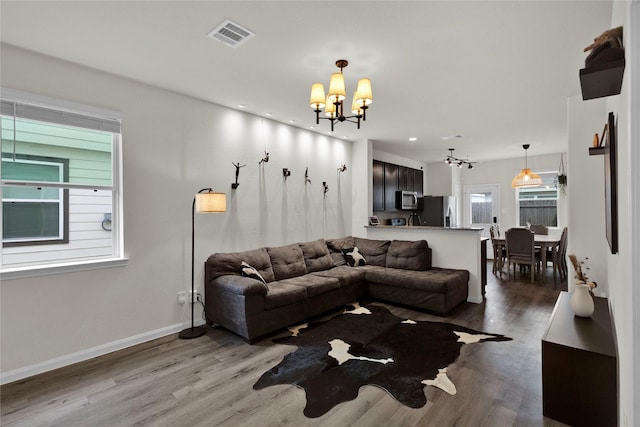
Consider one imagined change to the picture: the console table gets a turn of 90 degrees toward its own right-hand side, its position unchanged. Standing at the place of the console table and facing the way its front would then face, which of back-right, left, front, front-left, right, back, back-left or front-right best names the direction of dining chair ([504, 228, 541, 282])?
front

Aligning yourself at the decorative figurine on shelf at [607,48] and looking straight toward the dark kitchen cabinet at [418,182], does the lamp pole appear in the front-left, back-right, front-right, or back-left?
front-left

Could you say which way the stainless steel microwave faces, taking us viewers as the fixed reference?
facing the viewer and to the right of the viewer

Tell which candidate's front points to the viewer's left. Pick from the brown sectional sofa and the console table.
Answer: the console table

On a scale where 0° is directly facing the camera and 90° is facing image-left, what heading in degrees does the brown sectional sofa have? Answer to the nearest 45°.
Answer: approximately 315°

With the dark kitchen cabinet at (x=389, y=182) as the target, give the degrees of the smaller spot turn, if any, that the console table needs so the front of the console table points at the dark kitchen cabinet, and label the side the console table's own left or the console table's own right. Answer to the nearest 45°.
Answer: approximately 45° to the console table's own right

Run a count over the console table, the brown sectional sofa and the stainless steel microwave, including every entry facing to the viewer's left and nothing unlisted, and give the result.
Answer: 1

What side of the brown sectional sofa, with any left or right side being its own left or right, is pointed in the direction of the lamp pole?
right

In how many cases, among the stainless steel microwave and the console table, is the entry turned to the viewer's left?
1

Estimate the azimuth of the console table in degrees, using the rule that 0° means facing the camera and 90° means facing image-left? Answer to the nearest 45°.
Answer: approximately 90°
